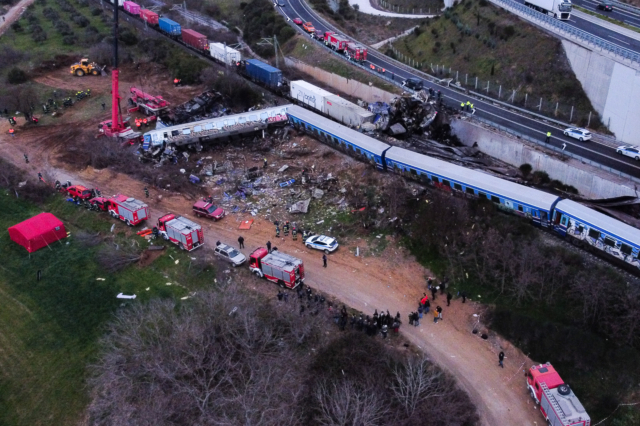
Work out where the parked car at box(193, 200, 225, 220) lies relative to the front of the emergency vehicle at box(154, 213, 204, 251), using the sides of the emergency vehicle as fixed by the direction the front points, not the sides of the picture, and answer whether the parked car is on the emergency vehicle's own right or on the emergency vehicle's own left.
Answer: on the emergency vehicle's own right

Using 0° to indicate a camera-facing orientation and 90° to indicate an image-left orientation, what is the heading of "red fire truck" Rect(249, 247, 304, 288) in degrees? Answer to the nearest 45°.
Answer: approximately 135°

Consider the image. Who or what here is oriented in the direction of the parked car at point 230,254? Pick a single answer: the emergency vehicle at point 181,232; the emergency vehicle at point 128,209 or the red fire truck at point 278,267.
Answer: the red fire truck

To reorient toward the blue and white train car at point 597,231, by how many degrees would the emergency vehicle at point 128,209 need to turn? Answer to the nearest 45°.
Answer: approximately 180°

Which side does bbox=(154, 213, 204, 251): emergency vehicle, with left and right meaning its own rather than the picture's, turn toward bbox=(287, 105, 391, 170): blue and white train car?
right

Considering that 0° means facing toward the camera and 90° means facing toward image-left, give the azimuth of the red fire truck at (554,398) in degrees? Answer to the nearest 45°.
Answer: approximately 135°

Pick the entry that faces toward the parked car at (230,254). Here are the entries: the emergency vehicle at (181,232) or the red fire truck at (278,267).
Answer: the red fire truck

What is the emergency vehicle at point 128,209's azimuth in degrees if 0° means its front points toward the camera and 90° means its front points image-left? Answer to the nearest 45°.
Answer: approximately 135°
